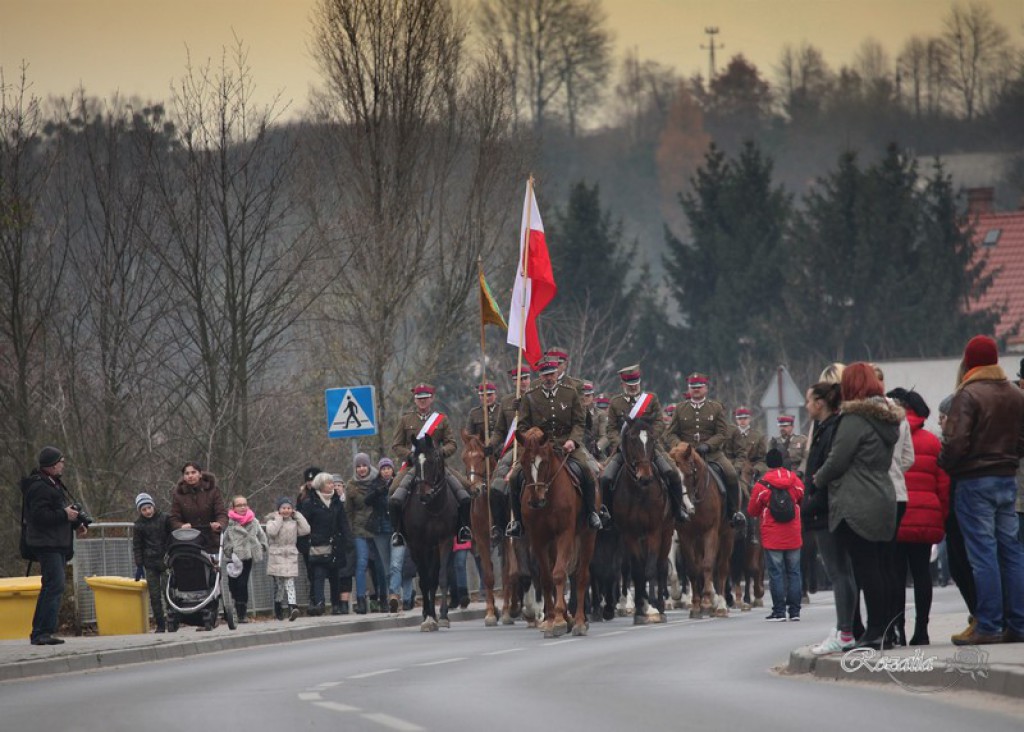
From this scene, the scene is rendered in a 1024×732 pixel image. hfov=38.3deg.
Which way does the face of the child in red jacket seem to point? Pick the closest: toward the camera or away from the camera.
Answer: away from the camera

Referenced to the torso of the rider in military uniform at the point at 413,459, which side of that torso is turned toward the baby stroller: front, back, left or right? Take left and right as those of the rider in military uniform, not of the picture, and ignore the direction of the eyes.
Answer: right

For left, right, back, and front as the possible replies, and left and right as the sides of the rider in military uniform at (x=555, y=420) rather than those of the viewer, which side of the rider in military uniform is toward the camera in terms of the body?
front

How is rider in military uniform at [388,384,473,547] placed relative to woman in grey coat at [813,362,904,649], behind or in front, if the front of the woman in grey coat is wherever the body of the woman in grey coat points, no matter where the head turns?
in front

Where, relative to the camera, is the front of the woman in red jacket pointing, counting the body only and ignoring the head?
to the viewer's left

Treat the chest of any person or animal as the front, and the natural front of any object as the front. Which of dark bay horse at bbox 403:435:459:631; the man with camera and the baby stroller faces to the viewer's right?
the man with camera

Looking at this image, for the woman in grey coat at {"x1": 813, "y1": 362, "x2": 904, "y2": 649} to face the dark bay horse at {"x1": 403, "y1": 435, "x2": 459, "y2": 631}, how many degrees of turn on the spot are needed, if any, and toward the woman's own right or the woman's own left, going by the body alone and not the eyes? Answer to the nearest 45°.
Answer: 0° — they already face it

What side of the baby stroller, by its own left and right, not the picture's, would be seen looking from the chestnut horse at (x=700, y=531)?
left

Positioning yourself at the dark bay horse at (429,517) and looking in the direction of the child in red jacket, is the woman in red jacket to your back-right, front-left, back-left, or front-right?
front-right

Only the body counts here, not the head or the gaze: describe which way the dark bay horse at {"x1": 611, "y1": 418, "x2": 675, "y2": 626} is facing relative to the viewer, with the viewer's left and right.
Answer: facing the viewer

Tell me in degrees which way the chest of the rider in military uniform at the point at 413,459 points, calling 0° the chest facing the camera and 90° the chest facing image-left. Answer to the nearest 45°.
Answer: approximately 0°

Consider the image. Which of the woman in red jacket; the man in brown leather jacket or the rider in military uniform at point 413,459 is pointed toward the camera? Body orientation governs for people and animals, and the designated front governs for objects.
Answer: the rider in military uniform

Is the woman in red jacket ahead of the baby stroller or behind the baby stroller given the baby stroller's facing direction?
ahead

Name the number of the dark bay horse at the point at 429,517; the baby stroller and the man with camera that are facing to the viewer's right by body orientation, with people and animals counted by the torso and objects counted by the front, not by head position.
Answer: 1
